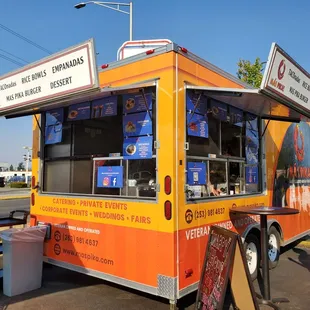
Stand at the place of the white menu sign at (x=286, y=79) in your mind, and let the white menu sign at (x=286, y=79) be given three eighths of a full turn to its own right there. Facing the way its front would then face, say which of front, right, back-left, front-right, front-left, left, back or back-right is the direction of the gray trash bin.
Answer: front

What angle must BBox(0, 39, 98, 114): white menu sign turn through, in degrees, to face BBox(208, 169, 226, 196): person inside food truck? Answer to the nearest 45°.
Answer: approximately 135° to its left

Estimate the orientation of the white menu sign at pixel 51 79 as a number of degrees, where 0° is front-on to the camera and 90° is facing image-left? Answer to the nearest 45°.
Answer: approximately 45°

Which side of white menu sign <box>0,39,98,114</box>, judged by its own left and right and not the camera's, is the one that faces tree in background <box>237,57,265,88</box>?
back

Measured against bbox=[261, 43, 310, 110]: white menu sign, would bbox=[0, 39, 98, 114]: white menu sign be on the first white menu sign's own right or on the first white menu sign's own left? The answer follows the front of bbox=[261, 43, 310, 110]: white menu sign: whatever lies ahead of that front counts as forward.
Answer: on the first white menu sign's own right

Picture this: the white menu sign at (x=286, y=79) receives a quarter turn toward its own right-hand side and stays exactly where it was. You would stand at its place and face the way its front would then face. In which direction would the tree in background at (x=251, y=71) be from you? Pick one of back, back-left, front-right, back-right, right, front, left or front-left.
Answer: back-right
